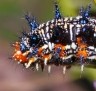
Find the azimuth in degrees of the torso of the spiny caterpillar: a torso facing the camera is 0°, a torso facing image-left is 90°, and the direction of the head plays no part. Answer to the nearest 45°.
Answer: approximately 90°
